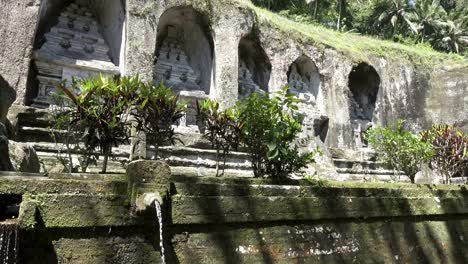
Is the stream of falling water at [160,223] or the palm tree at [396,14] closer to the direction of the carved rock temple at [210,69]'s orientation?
the stream of falling water

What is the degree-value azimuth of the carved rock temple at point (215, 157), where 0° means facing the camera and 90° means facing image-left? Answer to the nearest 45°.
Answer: approximately 315°

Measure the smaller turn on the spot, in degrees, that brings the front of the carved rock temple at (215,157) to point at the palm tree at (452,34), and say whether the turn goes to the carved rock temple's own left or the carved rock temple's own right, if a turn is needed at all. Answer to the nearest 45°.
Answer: approximately 90° to the carved rock temple's own left

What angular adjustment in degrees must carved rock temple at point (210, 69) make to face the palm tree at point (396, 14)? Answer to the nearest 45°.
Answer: approximately 90° to its left

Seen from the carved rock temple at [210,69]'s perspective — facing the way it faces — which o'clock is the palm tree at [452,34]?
The palm tree is roughly at 9 o'clock from the carved rock temple.

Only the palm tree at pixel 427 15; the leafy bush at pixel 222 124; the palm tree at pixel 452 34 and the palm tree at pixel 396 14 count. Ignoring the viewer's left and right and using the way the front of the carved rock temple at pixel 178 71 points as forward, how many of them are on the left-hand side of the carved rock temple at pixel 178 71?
3

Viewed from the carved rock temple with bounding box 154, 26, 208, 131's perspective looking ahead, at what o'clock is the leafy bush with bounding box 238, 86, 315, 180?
The leafy bush is roughly at 1 o'clock from the carved rock temple.

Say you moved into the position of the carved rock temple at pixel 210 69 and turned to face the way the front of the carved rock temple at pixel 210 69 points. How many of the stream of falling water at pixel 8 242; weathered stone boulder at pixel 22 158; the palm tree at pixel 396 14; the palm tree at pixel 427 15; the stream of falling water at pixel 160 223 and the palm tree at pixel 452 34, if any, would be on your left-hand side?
3

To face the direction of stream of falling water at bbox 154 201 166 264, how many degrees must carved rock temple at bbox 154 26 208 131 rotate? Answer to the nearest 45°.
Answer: approximately 45° to its right

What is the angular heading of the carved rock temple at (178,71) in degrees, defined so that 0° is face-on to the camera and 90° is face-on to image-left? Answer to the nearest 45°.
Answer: approximately 315°

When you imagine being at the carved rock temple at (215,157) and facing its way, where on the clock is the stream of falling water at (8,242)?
The stream of falling water is roughly at 2 o'clock from the carved rock temple.
